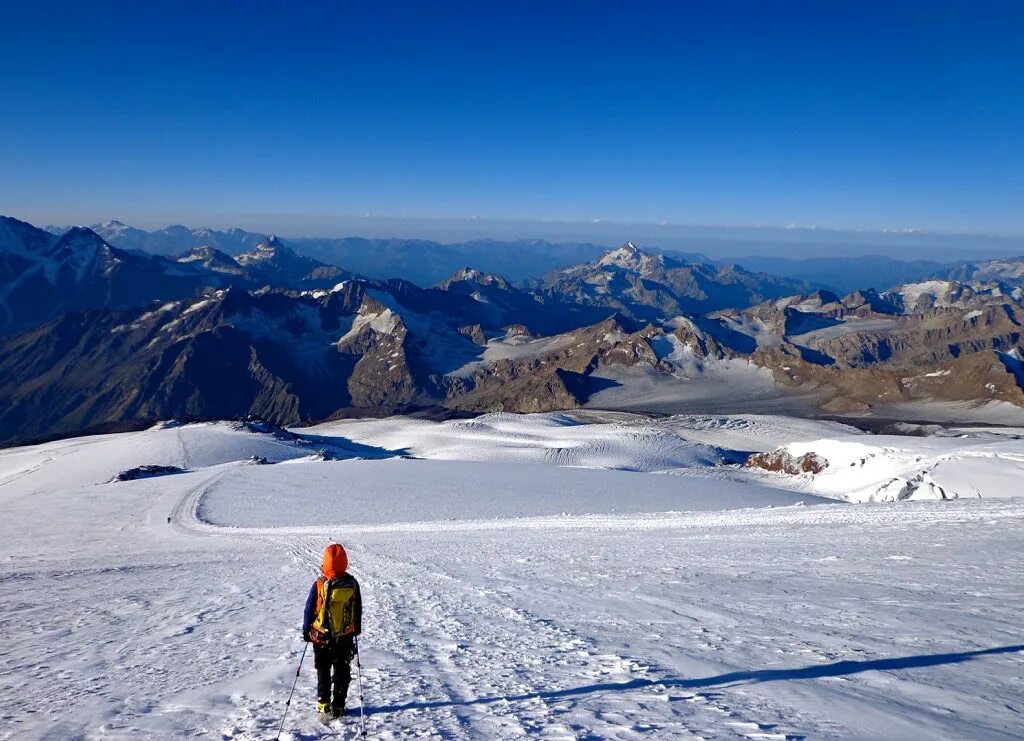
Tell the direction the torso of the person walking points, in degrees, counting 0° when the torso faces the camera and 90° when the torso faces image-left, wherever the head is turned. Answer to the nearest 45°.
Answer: approximately 180°
